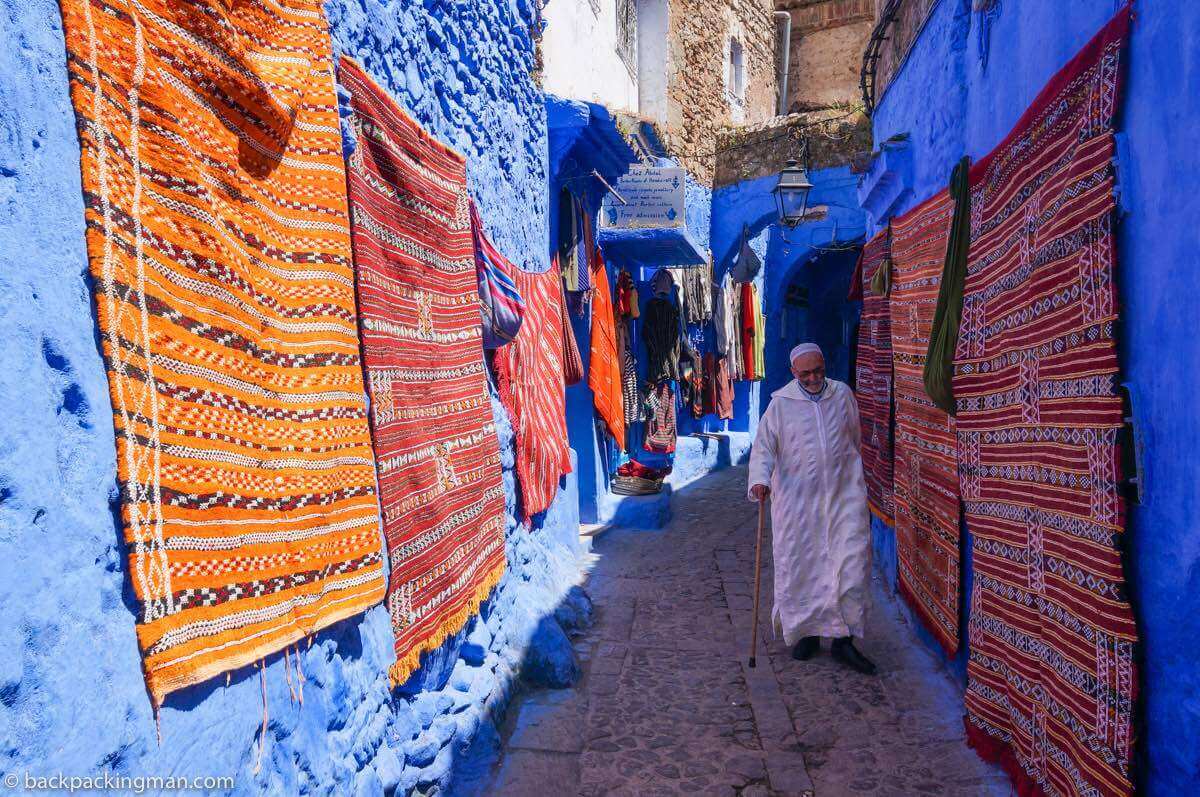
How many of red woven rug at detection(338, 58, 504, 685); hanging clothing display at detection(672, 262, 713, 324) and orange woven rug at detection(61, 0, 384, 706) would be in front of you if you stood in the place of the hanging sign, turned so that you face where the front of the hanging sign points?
2

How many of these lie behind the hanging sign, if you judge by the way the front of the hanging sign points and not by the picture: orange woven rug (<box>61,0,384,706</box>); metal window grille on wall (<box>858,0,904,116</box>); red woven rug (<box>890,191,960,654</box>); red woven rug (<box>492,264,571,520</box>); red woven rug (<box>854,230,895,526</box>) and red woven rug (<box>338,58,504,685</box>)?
0

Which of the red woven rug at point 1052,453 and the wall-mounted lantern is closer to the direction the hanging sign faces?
the red woven rug

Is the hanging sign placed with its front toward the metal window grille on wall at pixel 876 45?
no

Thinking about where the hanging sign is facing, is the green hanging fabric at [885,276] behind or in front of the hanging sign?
in front

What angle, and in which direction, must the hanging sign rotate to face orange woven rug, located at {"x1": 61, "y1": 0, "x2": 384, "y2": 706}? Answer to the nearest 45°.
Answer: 0° — it already faces it

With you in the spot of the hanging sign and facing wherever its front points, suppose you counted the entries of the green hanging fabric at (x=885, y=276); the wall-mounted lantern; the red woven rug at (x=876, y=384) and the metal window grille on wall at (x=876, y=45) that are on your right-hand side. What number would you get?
0

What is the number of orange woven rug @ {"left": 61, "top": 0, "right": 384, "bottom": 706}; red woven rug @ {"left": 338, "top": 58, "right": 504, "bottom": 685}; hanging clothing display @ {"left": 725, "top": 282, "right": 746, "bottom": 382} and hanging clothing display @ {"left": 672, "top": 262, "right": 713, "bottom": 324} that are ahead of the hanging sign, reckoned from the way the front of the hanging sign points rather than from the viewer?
2

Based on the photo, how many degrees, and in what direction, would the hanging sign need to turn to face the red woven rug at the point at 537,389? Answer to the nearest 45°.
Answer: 0° — it already faces it

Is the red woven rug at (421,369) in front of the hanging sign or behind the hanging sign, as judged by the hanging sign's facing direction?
in front

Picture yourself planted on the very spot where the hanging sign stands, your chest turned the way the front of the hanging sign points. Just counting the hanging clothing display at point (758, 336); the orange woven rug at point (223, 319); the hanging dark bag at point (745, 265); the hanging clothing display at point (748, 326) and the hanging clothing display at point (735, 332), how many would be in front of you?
1

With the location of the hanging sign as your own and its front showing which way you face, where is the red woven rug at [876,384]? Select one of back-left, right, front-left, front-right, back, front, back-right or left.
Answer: front-left

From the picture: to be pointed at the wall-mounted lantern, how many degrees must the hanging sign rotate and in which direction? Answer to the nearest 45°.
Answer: approximately 90° to its left

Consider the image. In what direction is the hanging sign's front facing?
toward the camera

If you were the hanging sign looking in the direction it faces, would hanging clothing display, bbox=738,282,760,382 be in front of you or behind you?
behind
